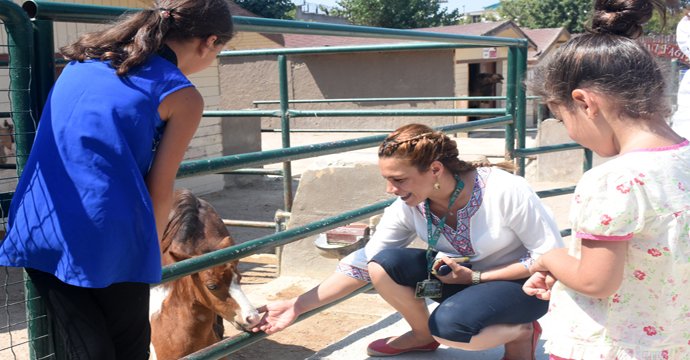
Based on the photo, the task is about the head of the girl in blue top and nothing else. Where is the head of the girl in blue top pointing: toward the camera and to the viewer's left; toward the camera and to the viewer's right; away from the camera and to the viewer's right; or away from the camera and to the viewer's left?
away from the camera and to the viewer's right

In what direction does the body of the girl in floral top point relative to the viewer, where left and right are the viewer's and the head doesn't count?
facing away from the viewer and to the left of the viewer

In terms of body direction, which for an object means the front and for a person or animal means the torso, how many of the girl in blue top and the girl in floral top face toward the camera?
0

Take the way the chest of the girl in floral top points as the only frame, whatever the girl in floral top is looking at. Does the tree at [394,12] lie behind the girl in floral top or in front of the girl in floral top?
in front

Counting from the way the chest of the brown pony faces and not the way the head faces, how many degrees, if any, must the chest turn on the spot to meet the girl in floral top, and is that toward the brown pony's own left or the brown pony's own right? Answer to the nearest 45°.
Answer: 0° — it already faces them

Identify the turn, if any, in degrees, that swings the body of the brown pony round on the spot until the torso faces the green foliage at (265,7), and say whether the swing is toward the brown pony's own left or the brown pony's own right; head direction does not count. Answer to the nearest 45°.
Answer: approximately 135° to the brown pony's own left

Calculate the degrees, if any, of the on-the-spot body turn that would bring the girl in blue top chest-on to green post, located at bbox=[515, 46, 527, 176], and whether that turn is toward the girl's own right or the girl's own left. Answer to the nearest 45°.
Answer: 0° — they already face it

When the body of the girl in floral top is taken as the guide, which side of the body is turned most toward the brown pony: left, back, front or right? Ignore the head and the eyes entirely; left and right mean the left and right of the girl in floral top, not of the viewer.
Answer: front

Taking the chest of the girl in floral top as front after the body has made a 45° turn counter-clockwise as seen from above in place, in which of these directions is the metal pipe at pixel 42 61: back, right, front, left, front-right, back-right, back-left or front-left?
front

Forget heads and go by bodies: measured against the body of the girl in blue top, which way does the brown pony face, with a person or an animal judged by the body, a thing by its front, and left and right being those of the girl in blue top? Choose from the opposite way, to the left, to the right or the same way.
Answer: to the right

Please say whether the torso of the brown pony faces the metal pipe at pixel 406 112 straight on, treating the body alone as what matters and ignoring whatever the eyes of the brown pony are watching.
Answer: no

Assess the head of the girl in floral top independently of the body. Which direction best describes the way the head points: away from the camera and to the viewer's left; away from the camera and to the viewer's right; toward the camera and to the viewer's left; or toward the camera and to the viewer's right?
away from the camera and to the viewer's left

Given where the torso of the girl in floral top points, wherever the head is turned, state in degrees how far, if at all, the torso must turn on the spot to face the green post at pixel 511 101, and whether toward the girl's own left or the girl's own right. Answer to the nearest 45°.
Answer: approximately 45° to the girl's own right

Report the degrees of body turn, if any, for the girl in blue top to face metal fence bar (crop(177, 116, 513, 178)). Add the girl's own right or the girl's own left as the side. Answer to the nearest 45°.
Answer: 0° — they already face it

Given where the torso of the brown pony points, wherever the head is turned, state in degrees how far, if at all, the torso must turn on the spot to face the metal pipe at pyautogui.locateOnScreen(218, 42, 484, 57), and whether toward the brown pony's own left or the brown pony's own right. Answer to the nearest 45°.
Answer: approximately 90° to the brown pony's own left

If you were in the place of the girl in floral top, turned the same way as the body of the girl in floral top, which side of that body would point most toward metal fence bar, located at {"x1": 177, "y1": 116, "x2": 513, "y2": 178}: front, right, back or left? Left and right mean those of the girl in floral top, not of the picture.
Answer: front

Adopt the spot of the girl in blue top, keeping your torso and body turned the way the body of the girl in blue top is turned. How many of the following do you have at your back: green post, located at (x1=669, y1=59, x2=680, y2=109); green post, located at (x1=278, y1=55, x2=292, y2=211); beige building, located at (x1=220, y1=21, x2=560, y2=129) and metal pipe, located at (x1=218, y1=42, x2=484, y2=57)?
0

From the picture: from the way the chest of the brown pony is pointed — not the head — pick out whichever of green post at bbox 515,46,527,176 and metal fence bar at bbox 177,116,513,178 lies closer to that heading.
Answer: the metal fence bar

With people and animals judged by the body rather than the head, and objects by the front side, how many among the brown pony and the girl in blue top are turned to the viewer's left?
0
